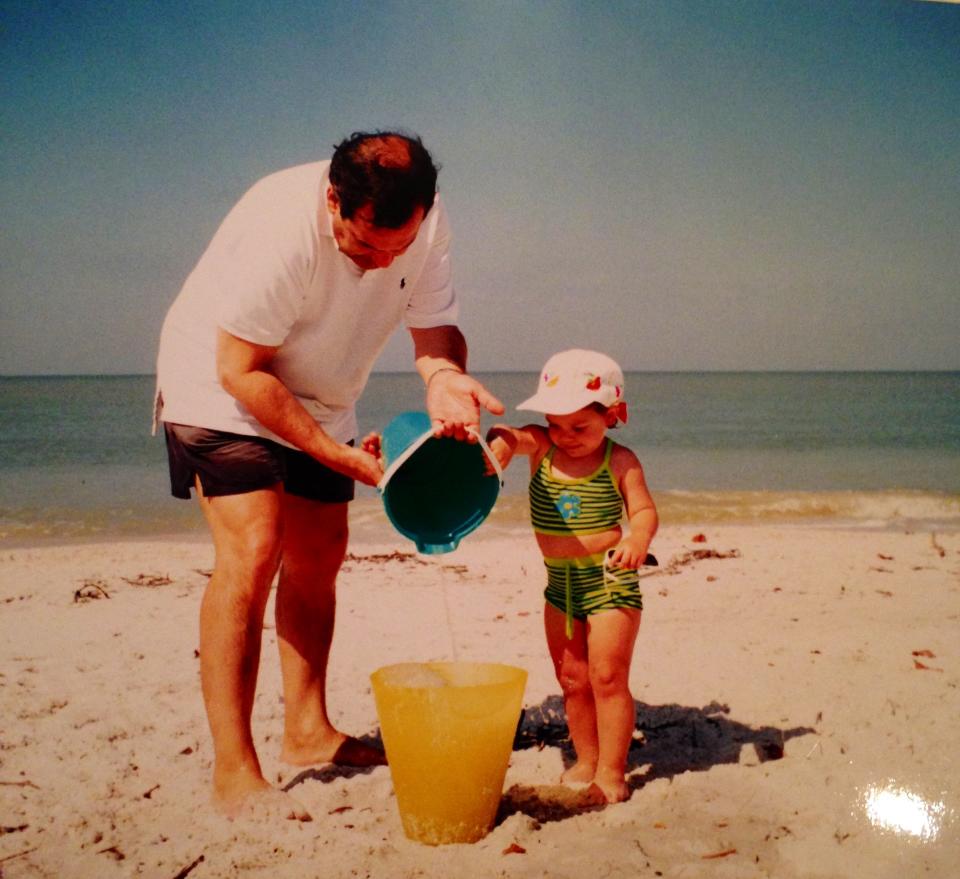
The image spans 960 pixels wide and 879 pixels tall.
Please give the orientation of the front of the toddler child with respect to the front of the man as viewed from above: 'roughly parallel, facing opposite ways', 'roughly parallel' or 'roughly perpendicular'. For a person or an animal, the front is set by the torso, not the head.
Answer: roughly perpendicular

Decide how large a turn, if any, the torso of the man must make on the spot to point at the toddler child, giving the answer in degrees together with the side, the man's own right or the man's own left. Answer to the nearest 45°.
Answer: approximately 45° to the man's own left

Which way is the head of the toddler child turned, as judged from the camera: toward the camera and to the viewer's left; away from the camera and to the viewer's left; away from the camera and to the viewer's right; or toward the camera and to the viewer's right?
toward the camera and to the viewer's left

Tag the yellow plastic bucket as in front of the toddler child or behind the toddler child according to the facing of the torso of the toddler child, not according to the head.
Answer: in front

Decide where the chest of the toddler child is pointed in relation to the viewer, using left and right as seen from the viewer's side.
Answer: facing the viewer and to the left of the viewer

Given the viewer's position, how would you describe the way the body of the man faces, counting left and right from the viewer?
facing the viewer and to the right of the viewer

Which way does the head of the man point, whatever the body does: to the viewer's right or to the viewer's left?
to the viewer's right

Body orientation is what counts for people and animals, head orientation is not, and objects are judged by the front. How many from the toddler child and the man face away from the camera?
0
